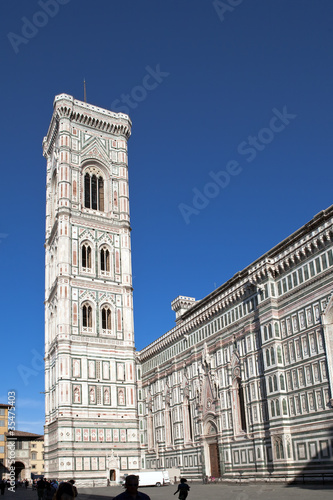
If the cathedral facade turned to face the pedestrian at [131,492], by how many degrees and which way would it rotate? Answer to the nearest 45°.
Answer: approximately 45° to its left

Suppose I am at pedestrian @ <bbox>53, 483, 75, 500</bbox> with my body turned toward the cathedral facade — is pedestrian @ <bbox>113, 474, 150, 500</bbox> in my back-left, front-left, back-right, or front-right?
back-right

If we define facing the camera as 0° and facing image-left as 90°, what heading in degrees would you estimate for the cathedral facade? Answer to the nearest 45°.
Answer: approximately 45°

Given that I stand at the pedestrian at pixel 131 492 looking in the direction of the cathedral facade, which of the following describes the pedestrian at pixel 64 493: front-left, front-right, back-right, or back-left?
front-left

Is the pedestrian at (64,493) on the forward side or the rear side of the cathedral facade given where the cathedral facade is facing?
on the forward side
